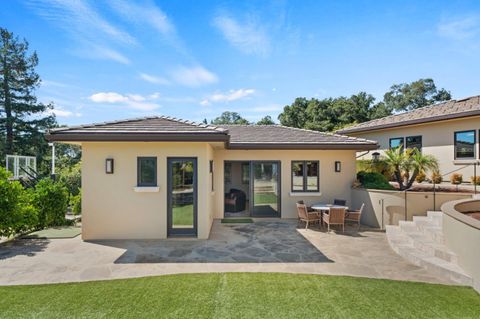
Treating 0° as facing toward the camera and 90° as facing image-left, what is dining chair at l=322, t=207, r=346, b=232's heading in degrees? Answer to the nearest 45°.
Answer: approximately 135°

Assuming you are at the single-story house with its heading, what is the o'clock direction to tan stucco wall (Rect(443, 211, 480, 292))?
The tan stucco wall is roughly at 10 o'clock from the single-story house.

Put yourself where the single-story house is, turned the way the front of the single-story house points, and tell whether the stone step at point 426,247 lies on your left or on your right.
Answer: on your left

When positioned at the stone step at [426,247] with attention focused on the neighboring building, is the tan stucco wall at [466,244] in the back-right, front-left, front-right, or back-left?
back-right

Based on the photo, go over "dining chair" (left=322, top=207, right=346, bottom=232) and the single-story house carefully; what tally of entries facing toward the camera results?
1
